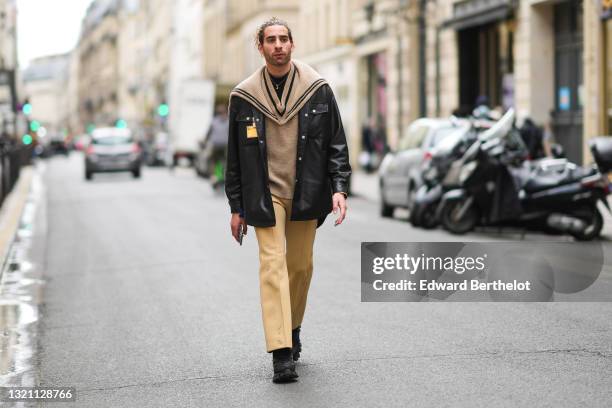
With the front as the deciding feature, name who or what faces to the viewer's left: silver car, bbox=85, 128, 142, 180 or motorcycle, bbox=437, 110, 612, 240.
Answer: the motorcycle

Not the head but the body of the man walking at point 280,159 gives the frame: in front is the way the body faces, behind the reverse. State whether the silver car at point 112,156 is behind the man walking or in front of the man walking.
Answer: behind

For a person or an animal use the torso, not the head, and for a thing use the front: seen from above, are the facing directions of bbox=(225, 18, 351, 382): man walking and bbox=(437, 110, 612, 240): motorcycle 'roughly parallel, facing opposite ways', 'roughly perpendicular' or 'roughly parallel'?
roughly perpendicular

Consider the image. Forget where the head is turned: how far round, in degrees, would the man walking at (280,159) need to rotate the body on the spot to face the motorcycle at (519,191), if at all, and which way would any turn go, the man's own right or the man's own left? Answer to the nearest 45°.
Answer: approximately 180°

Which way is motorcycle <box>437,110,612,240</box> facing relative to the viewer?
to the viewer's left
